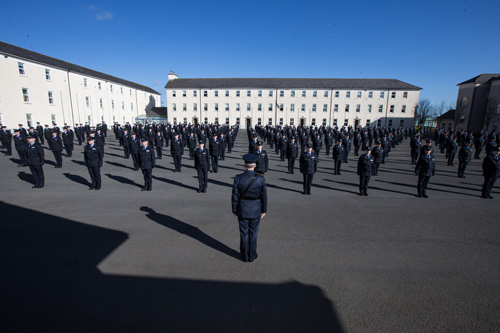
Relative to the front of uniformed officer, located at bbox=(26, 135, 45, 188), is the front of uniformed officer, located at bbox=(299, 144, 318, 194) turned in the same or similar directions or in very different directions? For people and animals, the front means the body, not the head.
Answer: same or similar directions

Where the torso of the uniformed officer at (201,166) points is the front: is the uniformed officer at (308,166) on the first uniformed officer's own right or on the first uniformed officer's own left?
on the first uniformed officer's own left

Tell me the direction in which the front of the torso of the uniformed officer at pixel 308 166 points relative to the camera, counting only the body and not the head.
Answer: toward the camera

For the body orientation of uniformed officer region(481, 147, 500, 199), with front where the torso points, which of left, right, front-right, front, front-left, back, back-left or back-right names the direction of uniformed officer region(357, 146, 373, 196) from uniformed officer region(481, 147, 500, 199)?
right

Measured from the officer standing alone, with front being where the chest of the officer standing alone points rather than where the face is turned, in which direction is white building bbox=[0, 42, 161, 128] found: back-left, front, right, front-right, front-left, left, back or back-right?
front-left

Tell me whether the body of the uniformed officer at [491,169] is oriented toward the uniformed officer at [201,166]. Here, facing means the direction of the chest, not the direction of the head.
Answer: no

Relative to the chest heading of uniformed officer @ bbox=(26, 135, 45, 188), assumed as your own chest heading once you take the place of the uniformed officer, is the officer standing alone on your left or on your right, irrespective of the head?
on your left

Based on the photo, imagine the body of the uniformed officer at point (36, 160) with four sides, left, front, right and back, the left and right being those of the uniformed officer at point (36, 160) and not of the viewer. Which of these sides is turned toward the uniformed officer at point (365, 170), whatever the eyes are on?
left

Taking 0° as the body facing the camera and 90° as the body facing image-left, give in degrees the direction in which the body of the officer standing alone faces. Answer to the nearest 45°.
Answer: approximately 180°

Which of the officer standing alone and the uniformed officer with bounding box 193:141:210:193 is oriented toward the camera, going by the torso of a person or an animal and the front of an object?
the uniformed officer

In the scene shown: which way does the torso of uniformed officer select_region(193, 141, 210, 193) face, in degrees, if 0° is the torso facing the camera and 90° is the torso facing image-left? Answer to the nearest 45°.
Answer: approximately 0°

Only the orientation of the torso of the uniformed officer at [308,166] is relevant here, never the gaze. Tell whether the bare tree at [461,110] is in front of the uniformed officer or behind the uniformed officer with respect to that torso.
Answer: behind

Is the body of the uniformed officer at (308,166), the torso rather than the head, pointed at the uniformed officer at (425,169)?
no

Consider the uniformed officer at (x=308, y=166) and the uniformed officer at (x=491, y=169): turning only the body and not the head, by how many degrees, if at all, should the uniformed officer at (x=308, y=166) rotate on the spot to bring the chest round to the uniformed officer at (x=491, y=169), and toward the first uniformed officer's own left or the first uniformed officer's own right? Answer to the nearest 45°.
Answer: approximately 90° to the first uniformed officer's own left

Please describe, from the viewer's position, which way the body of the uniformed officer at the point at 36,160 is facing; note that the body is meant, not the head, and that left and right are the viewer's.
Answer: facing the viewer and to the left of the viewer

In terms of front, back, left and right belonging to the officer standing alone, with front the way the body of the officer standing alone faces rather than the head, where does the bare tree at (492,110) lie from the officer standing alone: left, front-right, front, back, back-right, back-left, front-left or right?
front-right

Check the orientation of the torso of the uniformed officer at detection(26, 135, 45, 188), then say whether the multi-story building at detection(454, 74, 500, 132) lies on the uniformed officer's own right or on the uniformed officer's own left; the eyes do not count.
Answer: on the uniformed officer's own left

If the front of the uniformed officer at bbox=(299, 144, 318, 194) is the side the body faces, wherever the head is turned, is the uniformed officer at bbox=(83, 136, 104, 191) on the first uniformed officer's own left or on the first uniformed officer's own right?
on the first uniformed officer's own right

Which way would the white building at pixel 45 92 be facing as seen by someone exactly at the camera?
facing the viewer and to the right of the viewer

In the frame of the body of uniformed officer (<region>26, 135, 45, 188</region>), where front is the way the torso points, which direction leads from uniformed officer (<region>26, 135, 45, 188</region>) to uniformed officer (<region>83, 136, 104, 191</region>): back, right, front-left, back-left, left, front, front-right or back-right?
left

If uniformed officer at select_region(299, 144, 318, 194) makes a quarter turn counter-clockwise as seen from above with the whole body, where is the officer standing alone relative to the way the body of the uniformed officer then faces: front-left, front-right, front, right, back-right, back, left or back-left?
right

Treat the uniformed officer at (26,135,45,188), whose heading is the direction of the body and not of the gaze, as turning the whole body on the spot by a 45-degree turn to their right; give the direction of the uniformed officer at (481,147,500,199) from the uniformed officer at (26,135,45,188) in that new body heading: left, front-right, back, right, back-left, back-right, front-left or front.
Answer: back-left

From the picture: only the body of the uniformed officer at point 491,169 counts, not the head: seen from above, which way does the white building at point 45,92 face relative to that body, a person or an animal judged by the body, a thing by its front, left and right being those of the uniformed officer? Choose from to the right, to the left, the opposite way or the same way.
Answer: to the left
